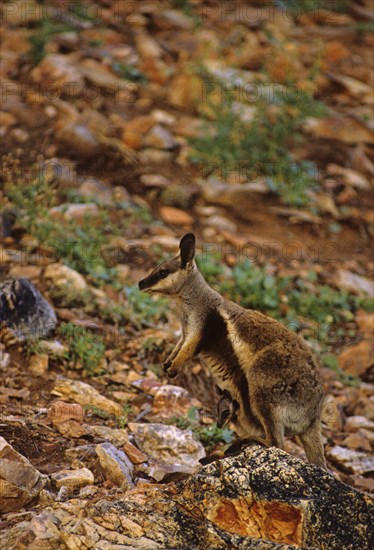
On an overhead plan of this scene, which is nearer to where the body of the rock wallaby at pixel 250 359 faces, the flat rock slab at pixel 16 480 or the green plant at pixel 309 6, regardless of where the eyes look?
the flat rock slab

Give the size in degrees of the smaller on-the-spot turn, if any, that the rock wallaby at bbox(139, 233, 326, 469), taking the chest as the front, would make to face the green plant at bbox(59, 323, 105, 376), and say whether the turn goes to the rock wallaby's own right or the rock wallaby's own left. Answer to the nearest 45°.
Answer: approximately 45° to the rock wallaby's own right

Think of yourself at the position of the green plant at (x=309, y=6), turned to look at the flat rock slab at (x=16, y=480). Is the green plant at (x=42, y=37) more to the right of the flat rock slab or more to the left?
right

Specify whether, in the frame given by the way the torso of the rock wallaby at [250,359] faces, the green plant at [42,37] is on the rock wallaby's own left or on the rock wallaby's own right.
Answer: on the rock wallaby's own right

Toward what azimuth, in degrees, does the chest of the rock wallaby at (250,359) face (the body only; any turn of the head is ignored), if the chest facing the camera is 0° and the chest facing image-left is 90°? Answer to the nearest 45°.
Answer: approximately 90°

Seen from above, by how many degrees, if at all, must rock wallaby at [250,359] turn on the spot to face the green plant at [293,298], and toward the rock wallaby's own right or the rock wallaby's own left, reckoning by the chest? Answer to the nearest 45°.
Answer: approximately 90° to the rock wallaby's own right

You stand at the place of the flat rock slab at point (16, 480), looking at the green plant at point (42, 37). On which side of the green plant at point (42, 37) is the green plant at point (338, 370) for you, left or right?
right

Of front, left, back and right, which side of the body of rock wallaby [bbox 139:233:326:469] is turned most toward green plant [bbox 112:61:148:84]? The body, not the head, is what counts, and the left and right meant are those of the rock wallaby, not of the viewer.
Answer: right

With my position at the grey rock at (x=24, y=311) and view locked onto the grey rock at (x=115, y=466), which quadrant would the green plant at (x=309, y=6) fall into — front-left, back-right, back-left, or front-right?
back-left
